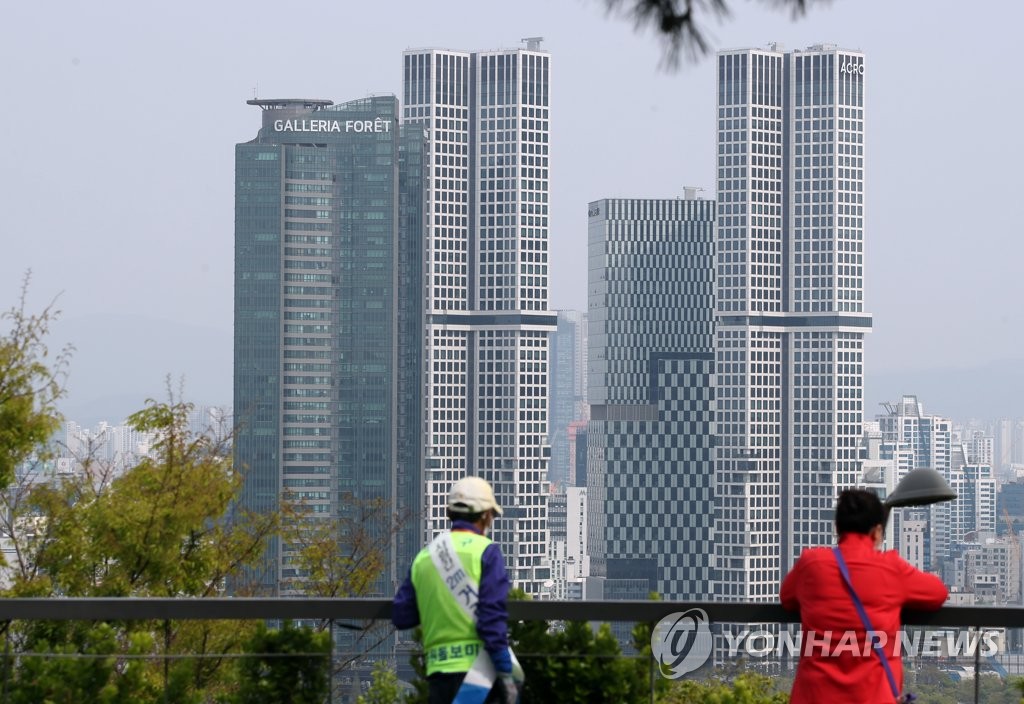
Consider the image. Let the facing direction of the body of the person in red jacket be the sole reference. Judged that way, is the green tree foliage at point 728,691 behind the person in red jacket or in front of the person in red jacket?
in front

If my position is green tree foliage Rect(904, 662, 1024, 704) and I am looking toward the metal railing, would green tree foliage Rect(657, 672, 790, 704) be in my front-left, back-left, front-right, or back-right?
front-right

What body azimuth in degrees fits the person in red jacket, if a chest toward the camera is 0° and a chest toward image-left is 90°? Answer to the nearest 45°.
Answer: approximately 180°

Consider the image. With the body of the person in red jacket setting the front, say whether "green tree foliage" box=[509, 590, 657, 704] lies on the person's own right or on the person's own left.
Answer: on the person's own left

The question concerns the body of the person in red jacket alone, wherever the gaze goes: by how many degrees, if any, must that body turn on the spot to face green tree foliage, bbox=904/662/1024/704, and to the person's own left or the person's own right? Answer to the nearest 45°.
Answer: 0° — they already face it

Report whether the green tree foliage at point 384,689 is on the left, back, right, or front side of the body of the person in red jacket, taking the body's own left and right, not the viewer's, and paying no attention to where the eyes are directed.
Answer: left

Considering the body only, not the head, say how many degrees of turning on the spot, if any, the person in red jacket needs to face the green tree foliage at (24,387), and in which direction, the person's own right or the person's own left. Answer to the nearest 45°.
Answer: approximately 45° to the person's own left
